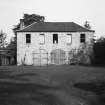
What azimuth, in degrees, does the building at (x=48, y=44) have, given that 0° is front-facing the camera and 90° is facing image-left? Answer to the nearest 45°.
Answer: approximately 0°

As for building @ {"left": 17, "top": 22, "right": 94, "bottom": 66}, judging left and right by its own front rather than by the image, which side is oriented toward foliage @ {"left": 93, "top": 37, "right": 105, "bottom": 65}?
left
